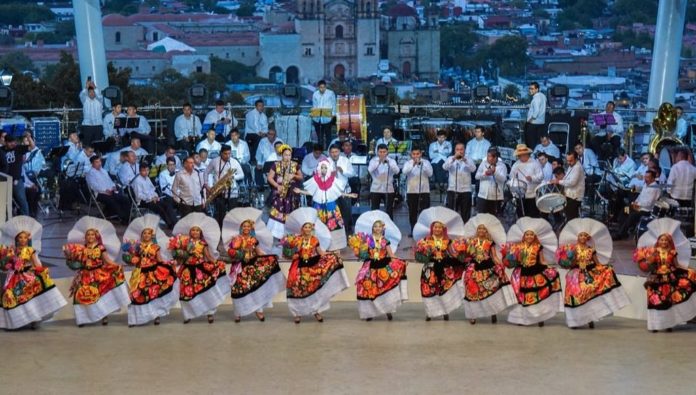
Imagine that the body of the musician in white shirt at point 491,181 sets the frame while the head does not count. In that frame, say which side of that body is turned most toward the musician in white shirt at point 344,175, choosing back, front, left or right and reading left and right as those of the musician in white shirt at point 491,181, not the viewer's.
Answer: right

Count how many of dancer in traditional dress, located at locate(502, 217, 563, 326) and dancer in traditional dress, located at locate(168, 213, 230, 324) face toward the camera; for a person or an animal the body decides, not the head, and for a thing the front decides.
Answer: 2

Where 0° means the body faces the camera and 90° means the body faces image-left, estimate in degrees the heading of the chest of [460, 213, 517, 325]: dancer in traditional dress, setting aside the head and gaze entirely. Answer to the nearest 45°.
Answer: approximately 0°

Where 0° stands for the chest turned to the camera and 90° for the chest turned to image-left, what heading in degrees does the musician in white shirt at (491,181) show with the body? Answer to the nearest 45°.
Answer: approximately 0°

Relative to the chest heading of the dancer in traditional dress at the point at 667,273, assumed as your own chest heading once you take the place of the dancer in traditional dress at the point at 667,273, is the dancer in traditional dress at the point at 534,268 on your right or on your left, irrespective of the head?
on your right

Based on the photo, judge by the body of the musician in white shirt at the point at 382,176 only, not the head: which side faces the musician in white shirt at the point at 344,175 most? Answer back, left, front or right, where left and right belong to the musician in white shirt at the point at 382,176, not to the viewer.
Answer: right

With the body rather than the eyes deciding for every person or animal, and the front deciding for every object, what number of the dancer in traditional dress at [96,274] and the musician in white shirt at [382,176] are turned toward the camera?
2
